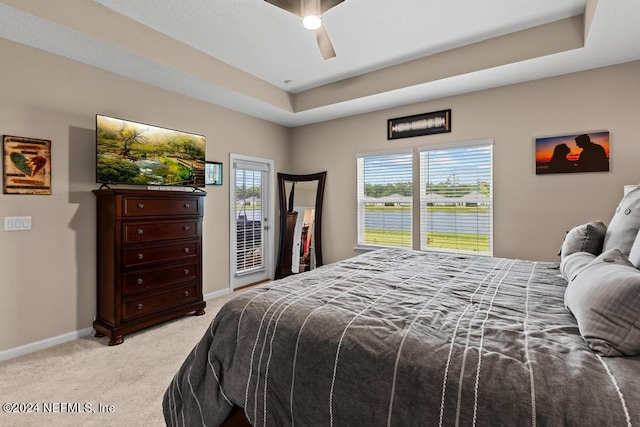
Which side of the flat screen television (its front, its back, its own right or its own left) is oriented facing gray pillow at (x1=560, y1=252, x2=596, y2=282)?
front

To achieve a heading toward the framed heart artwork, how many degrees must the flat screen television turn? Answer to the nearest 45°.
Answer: approximately 135° to its right

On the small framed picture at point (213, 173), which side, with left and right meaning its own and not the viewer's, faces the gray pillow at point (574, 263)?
front

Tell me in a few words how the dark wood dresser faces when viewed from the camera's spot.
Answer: facing the viewer and to the right of the viewer

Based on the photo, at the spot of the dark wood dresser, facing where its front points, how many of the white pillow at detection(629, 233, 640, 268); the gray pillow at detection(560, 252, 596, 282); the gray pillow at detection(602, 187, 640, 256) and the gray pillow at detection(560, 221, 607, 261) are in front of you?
4

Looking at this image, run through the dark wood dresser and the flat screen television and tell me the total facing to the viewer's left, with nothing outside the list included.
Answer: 0

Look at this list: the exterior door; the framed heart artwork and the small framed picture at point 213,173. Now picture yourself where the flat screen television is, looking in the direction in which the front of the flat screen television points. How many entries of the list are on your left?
2

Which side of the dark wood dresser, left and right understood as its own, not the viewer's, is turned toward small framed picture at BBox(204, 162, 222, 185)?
left

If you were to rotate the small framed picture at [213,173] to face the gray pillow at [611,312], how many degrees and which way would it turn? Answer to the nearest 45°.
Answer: approximately 45° to its right

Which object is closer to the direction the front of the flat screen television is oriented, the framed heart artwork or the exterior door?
the exterior door

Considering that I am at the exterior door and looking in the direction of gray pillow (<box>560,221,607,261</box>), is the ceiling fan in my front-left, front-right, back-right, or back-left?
front-right

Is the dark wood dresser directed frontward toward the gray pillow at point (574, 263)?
yes

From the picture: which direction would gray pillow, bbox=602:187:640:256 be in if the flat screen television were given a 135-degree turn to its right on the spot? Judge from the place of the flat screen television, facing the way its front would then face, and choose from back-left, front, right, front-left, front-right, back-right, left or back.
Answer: back-left

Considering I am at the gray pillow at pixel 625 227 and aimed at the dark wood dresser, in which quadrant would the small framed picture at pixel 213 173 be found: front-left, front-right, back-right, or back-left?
front-right

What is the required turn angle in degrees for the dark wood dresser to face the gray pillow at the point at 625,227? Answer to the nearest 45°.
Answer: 0° — it already faces it

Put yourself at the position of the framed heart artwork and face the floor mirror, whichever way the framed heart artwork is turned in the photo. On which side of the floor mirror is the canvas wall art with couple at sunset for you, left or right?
right

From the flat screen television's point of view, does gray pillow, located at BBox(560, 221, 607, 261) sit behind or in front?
in front

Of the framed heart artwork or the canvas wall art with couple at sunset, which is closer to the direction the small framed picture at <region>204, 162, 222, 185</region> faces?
the canvas wall art with couple at sunset

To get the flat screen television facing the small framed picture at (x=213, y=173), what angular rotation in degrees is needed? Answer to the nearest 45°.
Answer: approximately 90° to its left

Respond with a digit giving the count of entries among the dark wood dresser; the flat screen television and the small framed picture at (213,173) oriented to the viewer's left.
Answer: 0
